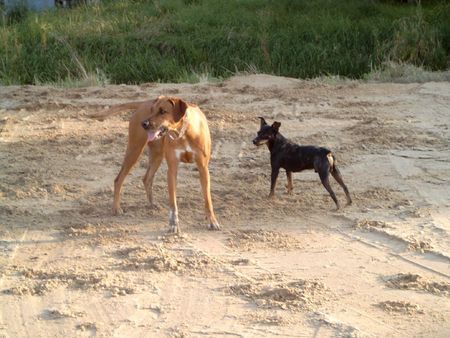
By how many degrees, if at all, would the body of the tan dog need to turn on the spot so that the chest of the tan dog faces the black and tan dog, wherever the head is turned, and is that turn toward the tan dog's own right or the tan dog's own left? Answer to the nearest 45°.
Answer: approximately 90° to the tan dog's own left

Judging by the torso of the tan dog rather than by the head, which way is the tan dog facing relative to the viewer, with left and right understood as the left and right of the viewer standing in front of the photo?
facing the viewer and to the right of the viewer
